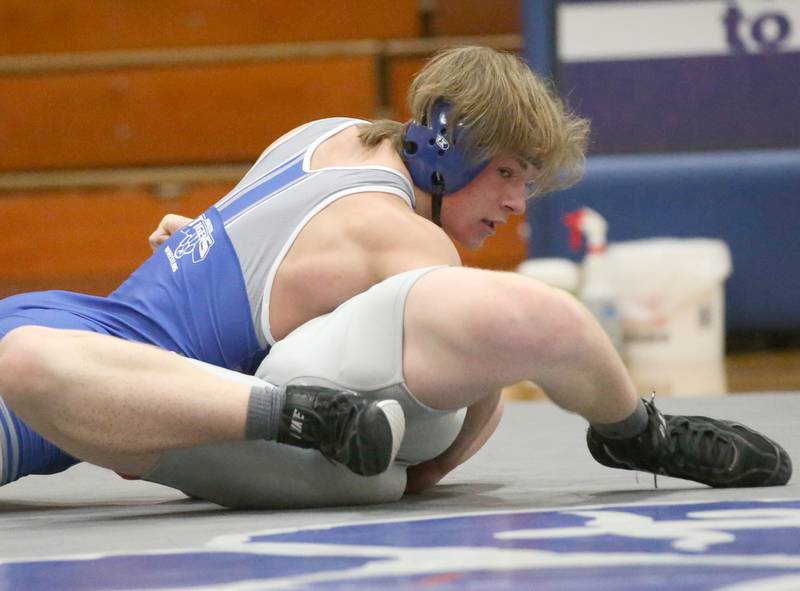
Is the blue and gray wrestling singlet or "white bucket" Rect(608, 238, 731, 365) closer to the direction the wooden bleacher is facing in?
the blue and gray wrestling singlet

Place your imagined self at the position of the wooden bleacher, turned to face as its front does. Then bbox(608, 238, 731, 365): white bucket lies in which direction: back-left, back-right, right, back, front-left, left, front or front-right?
front-left

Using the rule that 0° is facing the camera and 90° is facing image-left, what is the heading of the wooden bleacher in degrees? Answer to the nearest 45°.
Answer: approximately 0°
